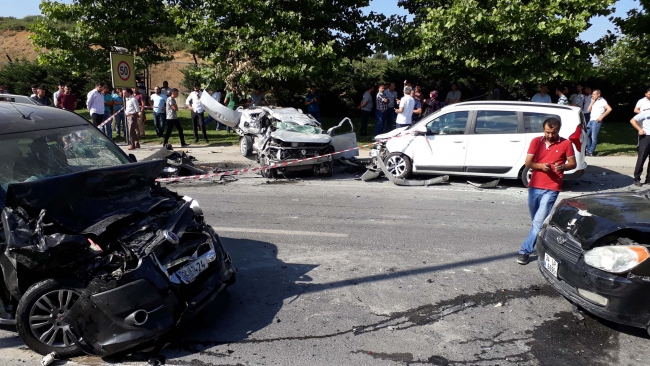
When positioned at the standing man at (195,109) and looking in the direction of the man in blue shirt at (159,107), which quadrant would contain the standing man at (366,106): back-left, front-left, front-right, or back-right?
back-right

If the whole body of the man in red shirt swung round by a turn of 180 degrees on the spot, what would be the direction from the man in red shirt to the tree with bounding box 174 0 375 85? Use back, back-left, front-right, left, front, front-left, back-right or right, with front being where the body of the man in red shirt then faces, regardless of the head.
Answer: front-left

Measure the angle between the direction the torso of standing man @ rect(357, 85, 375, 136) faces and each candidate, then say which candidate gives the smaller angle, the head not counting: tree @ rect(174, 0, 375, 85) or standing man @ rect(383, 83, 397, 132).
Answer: the standing man

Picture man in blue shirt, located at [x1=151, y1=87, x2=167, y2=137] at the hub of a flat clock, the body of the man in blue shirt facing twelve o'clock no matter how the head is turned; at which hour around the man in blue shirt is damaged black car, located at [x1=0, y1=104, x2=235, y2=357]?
The damaged black car is roughly at 12 o'clock from the man in blue shirt.

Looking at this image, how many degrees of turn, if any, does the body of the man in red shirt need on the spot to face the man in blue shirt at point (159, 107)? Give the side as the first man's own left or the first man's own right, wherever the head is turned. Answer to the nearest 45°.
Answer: approximately 135° to the first man's own right

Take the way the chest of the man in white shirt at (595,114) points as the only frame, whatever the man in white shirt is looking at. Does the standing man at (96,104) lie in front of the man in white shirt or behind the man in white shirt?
in front

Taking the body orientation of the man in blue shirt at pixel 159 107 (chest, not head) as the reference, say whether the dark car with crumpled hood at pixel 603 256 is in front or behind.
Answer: in front

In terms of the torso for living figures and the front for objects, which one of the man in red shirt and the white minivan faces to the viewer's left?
the white minivan

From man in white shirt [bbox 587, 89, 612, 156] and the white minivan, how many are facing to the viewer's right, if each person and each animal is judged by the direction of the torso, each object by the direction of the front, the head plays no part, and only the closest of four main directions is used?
0

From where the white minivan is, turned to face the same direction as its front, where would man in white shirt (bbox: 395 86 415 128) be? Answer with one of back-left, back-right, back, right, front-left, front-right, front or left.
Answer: front-right

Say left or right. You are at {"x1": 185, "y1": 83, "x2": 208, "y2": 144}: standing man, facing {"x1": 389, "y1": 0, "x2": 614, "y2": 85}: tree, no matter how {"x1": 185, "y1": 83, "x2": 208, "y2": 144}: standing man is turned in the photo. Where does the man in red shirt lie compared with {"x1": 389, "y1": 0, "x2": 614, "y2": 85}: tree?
right

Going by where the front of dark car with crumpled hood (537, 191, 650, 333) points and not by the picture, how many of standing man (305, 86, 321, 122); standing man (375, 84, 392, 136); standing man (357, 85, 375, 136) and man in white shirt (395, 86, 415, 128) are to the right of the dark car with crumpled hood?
4

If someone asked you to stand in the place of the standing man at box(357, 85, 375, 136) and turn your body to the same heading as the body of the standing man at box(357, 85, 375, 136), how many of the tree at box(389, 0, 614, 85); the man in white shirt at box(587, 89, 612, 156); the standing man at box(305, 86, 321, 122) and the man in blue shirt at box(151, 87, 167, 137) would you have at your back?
2
